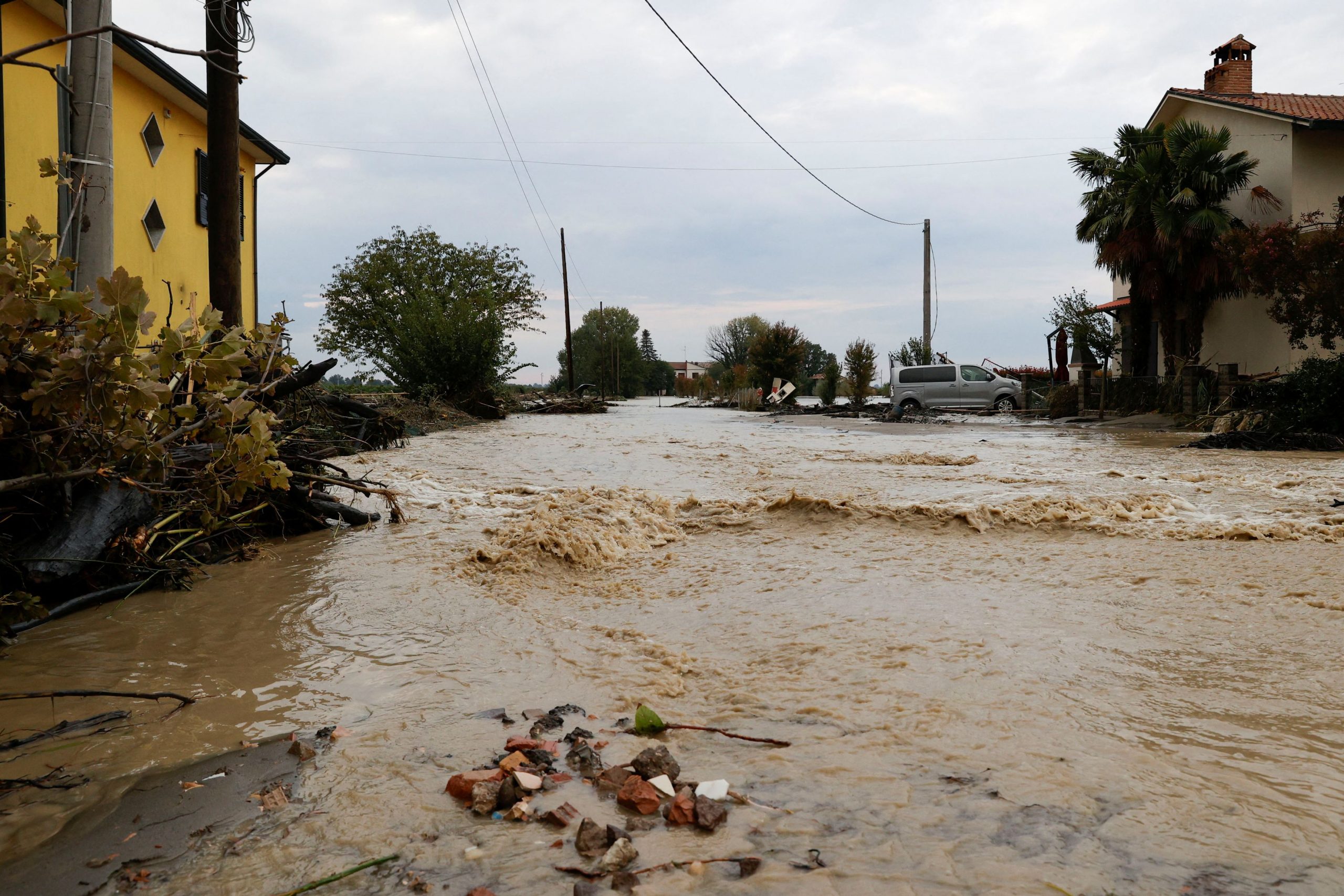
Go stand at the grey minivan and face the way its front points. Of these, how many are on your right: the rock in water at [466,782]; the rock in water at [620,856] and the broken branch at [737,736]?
3

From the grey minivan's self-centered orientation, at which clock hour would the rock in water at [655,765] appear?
The rock in water is roughly at 3 o'clock from the grey minivan.

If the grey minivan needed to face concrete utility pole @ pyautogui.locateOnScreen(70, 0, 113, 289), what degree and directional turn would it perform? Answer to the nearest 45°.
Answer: approximately 90° to its right

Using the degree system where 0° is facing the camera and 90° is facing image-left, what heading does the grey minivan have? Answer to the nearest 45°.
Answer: approximately 270°

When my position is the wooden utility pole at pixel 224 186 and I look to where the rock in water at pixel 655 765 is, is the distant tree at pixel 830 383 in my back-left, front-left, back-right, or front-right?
back-left

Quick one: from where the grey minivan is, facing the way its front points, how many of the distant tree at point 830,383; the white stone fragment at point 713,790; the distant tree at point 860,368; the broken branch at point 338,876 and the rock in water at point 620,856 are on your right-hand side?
3

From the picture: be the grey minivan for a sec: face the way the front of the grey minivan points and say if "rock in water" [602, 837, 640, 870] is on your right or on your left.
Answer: on your right

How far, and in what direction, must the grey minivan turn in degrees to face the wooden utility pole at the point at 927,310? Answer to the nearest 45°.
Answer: approximately 90° to its left

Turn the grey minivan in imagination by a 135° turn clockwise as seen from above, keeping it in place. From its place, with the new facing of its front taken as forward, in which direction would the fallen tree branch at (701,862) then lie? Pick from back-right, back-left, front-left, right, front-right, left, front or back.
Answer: front-left

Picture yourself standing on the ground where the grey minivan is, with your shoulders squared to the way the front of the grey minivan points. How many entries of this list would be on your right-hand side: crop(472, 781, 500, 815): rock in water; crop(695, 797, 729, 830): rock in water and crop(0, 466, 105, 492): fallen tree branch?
3

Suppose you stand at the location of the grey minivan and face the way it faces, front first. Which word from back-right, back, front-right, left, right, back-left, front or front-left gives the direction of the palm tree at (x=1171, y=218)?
front-right

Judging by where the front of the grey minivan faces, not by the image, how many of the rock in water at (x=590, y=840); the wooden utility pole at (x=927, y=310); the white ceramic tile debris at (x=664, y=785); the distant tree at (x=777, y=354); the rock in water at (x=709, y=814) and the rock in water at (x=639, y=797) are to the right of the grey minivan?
4

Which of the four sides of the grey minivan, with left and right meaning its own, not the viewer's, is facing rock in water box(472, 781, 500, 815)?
right
